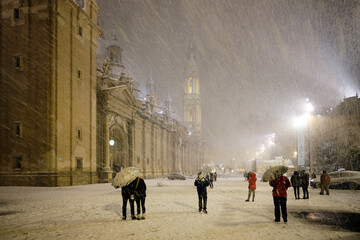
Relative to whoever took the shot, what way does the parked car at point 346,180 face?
facing to the left of the viewer

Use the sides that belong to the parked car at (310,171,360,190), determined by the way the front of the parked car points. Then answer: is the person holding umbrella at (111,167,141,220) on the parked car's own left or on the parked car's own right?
on the parked car's own left

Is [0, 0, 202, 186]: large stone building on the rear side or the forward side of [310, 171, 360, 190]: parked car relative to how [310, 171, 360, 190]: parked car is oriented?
on the forward side

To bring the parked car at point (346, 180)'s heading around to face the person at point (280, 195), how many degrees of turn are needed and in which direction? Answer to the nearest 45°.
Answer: approximately 90° to its left

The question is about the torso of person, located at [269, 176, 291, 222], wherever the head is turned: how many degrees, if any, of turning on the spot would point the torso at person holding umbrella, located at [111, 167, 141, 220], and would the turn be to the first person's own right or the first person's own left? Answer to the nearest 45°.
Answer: approximately 90° to the first person's own left

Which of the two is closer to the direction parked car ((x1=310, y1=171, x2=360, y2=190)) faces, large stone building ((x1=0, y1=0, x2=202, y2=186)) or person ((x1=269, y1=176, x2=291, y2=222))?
the large stone building

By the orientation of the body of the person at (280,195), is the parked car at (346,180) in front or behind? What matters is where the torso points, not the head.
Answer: in front

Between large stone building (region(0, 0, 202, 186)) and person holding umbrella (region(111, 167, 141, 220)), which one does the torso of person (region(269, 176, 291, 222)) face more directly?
the large stone building

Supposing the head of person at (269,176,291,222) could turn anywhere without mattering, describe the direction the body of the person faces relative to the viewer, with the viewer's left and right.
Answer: facing away from the viewer
